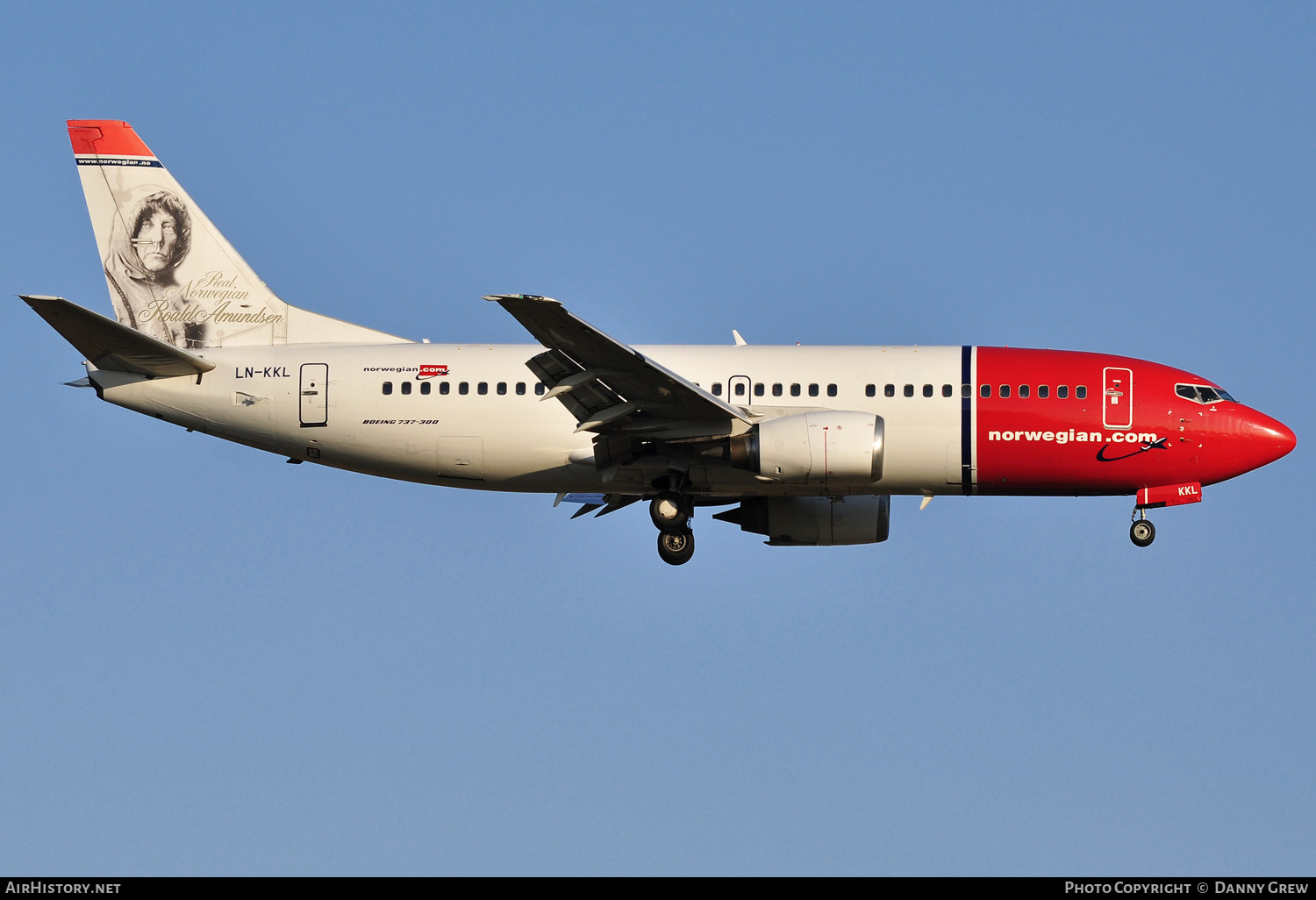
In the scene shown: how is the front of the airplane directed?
to the viewer's right
